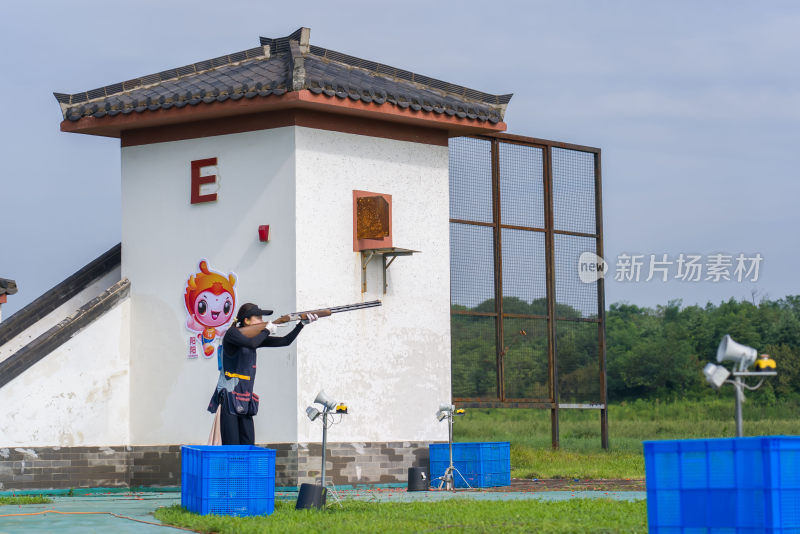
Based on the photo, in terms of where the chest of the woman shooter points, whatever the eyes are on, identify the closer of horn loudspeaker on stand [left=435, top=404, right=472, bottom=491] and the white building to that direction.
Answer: the horn loudspeaker on stand

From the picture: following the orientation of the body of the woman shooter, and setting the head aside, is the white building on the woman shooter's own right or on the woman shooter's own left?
on the woman shooter's own left

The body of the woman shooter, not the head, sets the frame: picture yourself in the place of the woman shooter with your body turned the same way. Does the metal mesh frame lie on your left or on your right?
on your left

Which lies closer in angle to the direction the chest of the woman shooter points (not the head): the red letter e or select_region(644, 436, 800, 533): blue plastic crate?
the blue plastic crate

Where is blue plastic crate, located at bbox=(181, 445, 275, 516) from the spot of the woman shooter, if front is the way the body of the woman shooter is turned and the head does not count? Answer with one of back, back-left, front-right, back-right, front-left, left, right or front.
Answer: right

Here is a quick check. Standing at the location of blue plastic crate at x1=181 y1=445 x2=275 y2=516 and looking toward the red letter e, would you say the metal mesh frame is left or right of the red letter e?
right

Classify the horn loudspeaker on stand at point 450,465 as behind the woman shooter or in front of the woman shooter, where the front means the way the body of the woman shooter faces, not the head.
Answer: in front

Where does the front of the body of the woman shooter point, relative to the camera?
to the viewer's right

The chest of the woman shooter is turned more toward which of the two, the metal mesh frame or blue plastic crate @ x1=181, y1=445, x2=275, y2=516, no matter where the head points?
the metal mesh frame
